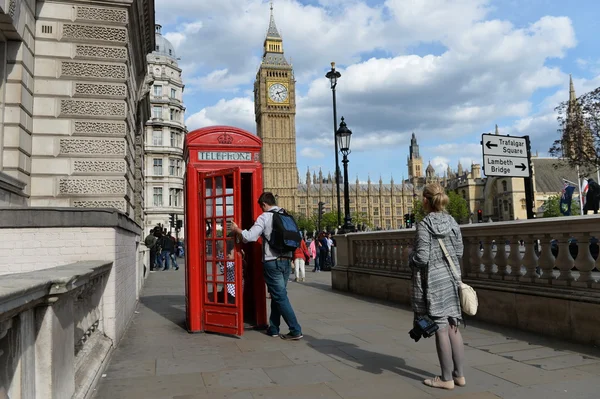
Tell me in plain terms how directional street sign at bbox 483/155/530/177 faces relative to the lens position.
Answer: facing the viewer

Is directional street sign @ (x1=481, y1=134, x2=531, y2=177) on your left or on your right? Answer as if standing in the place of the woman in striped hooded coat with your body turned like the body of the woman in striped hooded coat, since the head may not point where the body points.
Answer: on your right

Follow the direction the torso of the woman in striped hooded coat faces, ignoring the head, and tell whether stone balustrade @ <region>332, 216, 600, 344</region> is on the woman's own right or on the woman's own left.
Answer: on the woman's own right

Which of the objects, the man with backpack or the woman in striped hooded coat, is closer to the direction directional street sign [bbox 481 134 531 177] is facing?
the woman in striped hooded coat

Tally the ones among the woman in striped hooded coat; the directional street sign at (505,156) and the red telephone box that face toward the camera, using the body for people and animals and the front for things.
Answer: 2

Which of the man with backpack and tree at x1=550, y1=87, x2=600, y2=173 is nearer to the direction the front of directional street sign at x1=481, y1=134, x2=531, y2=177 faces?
the man with backpack

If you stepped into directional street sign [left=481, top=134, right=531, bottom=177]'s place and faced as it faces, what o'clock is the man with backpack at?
The man with backpack is roughly at 2 o'clock from the directional street sign.

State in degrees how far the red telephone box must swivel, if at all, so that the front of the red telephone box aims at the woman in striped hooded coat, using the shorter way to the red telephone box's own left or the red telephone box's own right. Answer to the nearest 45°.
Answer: approximately 45° to the red telephone box's own left

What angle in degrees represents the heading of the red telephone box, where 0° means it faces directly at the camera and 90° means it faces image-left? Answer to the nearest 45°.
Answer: approximately 0°

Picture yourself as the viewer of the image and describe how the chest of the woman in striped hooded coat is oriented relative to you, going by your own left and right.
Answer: facing away from the viewer and to the left of the viewer

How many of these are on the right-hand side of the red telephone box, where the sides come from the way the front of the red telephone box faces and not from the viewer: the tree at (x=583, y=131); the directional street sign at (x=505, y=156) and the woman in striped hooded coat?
0

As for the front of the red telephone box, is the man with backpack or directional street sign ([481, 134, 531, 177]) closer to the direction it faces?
the man with backpack

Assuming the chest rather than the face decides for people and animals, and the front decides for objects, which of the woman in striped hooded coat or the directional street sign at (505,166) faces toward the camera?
the directional street sign

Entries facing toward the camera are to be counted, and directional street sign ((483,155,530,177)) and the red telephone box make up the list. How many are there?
2

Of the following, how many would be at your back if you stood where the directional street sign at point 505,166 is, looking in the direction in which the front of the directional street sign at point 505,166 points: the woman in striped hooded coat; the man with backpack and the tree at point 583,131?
1

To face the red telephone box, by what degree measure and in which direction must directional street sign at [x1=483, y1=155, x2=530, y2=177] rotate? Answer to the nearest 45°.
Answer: approximately 45° to its right

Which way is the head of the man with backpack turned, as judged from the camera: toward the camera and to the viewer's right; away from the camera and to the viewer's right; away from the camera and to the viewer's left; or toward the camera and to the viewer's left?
away from the camera and to the viewer's left
